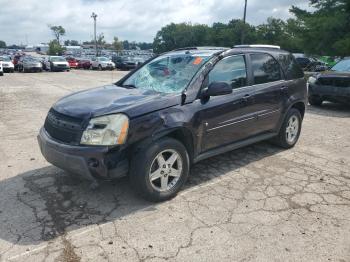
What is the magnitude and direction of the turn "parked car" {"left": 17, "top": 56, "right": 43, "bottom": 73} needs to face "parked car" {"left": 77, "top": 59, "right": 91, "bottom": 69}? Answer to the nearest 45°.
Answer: approximately 90° to its left

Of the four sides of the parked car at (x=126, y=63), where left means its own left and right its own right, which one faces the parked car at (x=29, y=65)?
right

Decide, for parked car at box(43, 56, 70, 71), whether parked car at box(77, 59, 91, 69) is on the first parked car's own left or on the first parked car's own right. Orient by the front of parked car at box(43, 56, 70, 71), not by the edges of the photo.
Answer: on the first parked car's own left

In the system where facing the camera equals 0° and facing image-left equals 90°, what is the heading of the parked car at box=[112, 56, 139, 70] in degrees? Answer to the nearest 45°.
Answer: approximately 315°

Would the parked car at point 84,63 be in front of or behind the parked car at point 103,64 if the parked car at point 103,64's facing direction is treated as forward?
behind

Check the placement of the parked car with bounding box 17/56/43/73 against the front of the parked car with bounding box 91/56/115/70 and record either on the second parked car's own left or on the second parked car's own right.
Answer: on the second parked car's own right
